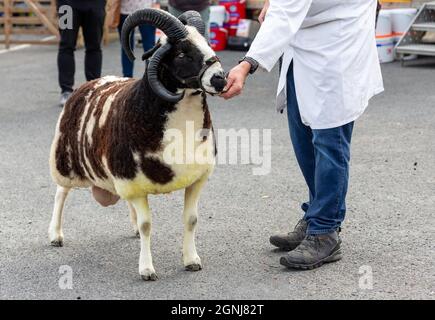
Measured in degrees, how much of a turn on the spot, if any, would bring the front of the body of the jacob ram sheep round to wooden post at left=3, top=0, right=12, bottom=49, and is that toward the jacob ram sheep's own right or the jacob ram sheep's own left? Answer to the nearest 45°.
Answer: approximately 135° to the jacob ram sheep's own left

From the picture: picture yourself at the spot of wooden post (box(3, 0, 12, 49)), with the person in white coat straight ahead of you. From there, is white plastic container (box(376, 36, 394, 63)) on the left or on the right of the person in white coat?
left

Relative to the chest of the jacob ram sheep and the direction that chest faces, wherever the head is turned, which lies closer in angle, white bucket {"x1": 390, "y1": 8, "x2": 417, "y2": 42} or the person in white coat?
the person in white coat

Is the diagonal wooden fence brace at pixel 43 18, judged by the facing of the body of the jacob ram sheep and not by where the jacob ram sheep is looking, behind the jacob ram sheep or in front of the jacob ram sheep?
behind

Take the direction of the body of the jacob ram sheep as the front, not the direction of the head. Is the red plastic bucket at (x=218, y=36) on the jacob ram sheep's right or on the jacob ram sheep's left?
on the jacob ram sheep's left

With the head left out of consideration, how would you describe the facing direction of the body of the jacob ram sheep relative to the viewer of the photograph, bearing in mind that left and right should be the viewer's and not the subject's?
facing the viewer and to the right of the viewer

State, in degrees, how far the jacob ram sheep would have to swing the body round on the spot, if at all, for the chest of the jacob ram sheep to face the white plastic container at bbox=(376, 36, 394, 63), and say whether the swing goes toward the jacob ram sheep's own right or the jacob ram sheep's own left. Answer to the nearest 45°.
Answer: approximately 90° to the jacob ram sheep's own left

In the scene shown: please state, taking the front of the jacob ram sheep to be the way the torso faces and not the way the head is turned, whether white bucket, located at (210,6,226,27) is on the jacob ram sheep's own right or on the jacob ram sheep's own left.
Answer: on the jacob ram sheep's own left

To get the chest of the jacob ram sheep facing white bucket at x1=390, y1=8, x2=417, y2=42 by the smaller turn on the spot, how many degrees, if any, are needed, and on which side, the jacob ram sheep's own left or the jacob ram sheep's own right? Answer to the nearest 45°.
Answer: approximately 90° to the jacob ram sheep's own left

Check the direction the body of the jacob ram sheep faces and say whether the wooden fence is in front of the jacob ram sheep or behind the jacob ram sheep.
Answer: behind

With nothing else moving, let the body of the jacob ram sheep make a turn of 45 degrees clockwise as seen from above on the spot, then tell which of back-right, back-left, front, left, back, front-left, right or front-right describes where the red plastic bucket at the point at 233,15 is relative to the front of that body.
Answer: back
